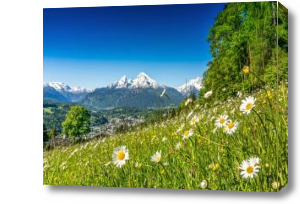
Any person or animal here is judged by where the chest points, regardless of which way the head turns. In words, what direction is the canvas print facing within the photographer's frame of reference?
facing the viewer and to the left of the viewer
